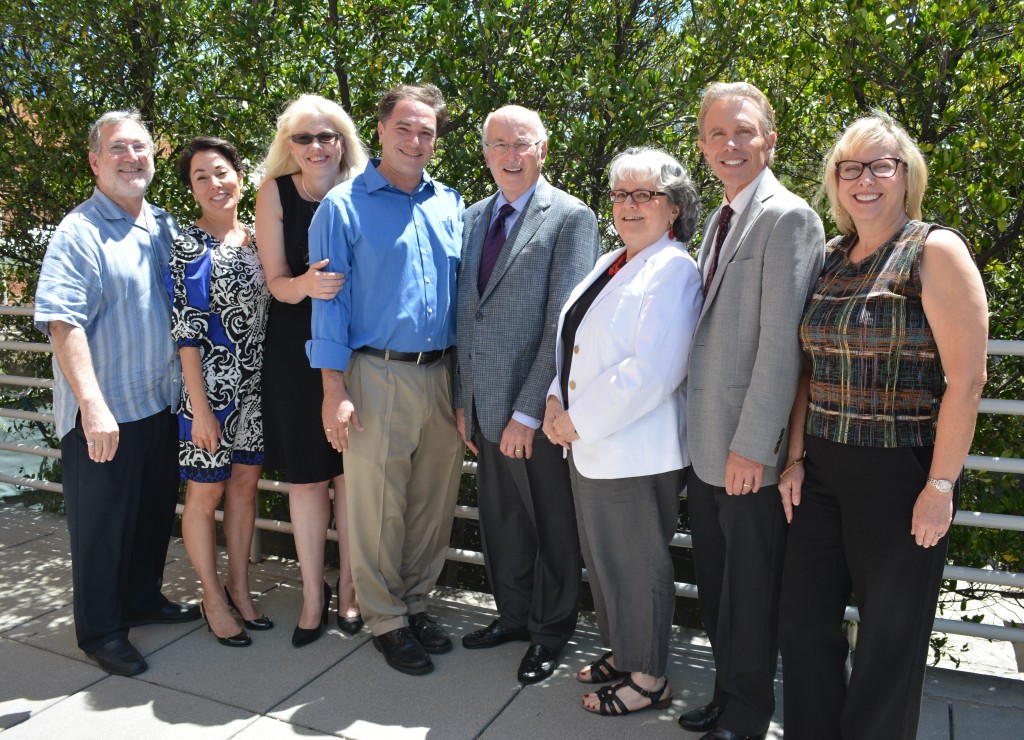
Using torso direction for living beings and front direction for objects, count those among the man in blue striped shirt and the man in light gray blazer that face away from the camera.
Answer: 0

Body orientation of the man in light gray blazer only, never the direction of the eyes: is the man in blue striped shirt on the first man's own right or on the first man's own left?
on the first man's own right

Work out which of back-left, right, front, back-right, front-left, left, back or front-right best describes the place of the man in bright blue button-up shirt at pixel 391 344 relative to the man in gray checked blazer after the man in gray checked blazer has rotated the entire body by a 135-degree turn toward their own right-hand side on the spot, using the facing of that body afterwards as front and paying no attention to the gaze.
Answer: left

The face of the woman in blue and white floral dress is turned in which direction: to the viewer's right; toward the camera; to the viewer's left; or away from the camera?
toward the camera

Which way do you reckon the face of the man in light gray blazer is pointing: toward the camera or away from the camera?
toward the camera

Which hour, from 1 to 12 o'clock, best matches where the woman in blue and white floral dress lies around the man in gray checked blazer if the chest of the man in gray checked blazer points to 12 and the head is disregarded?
The woman in blue and white floral dress is roughly at 2 o'clock from the man in gray checked blazer.

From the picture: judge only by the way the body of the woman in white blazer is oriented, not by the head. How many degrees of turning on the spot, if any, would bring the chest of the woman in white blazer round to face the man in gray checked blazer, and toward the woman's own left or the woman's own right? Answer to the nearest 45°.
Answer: approximately 90° to the woman's own right

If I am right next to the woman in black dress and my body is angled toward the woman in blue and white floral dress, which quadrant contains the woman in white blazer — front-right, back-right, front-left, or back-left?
back-left

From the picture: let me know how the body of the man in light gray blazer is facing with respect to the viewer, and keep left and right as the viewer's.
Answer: facing the viewer and to the left of the viewer

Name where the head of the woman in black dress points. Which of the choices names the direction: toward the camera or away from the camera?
toward the camera

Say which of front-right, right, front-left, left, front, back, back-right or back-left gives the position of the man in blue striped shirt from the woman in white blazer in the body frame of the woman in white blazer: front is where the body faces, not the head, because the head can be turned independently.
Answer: front-right

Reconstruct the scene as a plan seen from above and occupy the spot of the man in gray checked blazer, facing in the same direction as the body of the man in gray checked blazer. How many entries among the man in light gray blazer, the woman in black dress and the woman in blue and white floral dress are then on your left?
1

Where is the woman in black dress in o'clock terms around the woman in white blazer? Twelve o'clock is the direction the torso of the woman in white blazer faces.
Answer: The woman in black dress is roughly at 2 o'clock from the woman in white blazer.

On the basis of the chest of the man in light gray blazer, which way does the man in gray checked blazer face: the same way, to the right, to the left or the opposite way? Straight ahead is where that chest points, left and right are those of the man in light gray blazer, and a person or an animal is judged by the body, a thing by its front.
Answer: the same way

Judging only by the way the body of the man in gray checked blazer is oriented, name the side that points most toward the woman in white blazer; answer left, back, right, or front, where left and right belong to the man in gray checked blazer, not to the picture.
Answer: left

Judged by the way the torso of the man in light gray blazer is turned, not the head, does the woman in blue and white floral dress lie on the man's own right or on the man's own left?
on the man's own right

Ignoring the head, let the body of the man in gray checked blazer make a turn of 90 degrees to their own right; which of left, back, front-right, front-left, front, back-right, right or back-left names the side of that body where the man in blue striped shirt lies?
front-left
